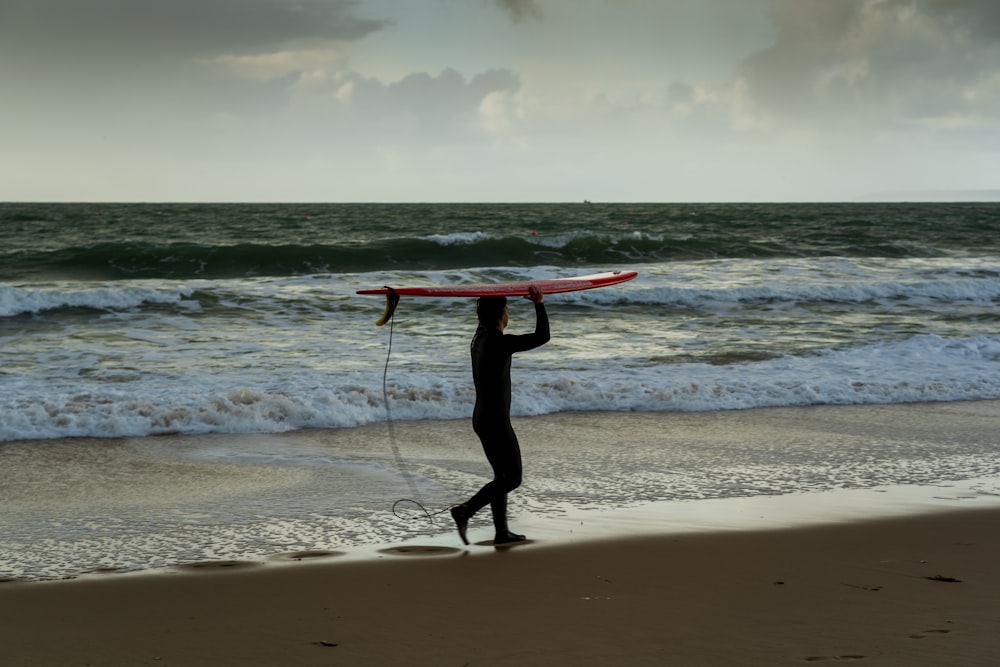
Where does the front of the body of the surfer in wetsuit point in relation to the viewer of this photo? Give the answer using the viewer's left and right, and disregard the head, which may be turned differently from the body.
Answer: facing to the right of the viewer
